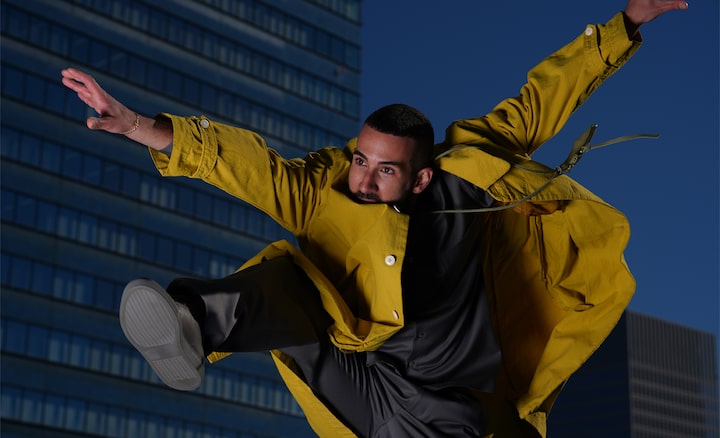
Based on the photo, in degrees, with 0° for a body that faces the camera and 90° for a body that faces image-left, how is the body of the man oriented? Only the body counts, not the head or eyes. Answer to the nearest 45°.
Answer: approximately 45°

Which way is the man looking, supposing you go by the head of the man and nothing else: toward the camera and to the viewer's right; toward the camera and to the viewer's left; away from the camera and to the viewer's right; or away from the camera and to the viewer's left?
toward the camera and to the viewer's left
